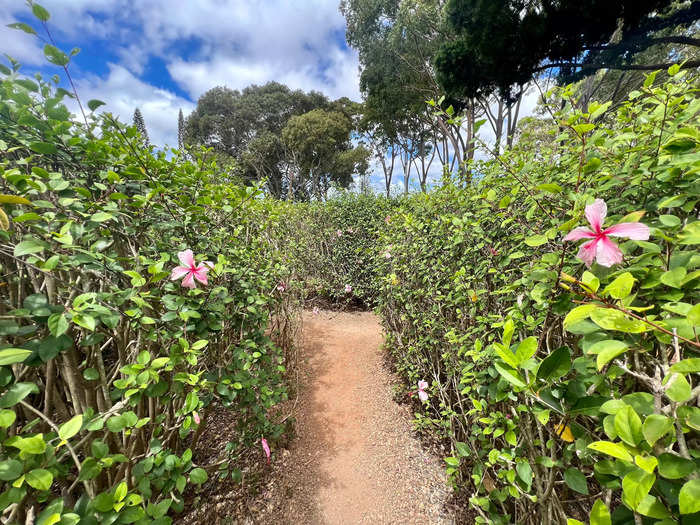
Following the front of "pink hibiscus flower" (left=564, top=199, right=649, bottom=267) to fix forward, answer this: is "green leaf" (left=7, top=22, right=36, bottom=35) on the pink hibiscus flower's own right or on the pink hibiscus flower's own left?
on the pink hibiscus flower's own right

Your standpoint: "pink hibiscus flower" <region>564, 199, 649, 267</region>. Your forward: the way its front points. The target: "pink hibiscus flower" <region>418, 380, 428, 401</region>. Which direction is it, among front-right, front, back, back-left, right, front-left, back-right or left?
back-right

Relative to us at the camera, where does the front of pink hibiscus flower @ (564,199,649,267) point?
facing the viewer

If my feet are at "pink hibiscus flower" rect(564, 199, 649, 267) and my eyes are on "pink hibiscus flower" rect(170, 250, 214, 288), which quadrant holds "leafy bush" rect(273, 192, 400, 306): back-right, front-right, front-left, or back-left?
front-right

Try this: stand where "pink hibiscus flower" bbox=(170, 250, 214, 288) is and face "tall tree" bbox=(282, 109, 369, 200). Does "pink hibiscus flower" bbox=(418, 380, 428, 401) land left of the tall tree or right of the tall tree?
right

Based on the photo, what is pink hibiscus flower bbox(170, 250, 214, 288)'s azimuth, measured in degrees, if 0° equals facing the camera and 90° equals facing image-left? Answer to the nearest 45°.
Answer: approximately 0°

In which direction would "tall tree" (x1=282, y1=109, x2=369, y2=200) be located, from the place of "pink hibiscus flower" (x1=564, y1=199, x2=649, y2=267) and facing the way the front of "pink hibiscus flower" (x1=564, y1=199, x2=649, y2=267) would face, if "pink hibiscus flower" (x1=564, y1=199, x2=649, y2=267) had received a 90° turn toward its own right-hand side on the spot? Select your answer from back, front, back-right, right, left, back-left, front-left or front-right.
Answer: front-right

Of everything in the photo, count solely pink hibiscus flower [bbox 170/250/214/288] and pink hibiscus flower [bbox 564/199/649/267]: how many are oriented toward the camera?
2
